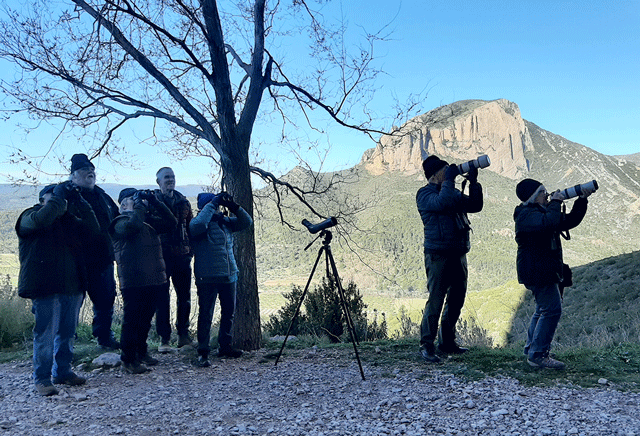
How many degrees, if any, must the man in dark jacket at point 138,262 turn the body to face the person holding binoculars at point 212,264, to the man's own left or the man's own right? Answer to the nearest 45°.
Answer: approximately 45° to the man's own left

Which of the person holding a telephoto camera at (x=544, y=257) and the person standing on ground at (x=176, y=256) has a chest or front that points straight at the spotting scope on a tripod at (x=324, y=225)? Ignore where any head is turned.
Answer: the person standing on ground

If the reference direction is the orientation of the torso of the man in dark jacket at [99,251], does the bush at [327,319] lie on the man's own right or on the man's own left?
on the man's own left

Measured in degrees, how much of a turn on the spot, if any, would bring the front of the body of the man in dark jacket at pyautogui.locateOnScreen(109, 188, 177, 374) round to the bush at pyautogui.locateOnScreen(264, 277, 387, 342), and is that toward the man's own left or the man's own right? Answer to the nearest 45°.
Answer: approximately 90° to the man's own left

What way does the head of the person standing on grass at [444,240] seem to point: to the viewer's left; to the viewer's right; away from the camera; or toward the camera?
to the viewer's right
